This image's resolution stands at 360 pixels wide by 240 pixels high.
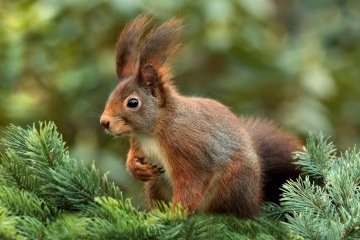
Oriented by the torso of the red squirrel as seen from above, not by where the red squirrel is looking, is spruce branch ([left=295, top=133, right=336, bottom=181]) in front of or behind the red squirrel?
behind

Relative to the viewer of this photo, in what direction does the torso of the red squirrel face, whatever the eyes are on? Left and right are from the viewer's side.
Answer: facing to the left of the viewer

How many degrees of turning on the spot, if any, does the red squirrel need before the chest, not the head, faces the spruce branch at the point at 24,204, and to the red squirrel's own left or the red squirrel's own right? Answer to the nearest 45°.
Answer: approximately 45° to the red squirrel's own left

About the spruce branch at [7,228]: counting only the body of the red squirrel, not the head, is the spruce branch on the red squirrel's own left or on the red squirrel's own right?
on the red squirrel's own left
